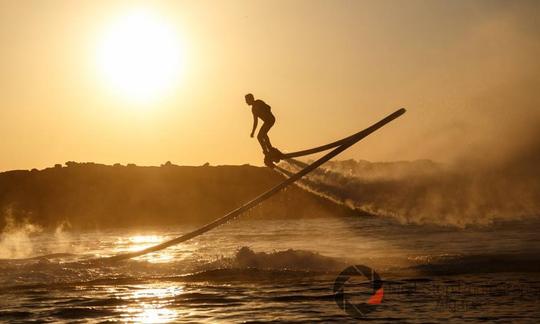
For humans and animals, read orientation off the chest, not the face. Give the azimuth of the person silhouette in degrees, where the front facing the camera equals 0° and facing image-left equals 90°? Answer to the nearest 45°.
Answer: approximately 90°
